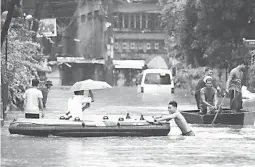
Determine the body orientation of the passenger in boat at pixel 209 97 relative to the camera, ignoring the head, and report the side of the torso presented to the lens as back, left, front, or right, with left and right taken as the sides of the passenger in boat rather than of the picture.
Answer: front

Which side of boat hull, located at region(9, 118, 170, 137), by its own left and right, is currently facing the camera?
left

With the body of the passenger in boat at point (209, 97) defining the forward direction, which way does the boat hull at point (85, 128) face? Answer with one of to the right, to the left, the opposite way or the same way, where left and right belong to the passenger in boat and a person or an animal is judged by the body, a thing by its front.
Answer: to the right

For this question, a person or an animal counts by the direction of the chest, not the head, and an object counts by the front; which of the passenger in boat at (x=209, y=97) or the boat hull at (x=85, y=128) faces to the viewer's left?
the boat hull

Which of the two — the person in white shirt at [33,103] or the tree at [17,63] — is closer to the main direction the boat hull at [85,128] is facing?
the person in white shirt

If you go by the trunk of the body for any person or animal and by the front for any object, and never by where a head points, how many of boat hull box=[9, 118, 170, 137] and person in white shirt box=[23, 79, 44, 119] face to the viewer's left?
1

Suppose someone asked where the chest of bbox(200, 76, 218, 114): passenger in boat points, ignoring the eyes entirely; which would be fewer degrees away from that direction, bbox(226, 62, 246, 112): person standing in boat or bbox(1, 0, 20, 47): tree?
the tree
